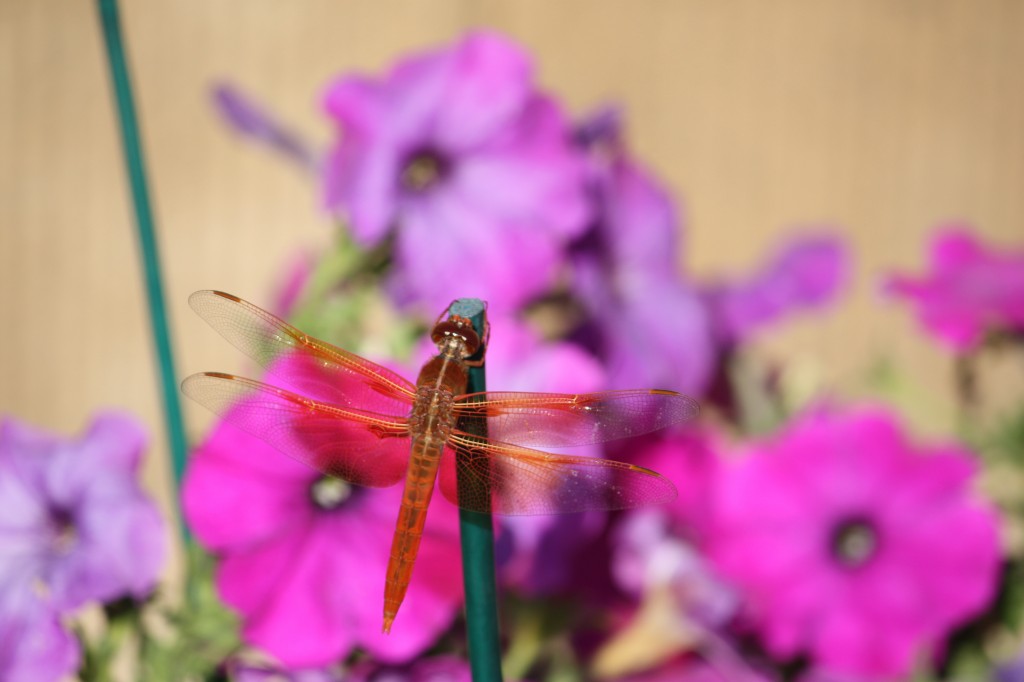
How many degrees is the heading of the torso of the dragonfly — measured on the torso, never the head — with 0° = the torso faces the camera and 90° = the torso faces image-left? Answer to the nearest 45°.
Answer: approximately 180°
